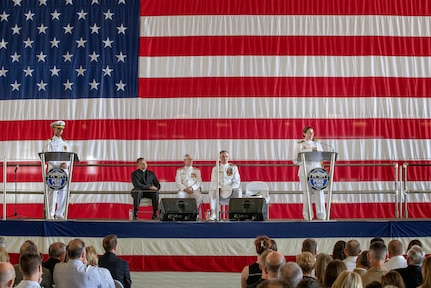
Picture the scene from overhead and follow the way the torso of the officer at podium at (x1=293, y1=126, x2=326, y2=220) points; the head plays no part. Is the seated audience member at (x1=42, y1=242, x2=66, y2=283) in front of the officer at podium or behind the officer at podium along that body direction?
in front

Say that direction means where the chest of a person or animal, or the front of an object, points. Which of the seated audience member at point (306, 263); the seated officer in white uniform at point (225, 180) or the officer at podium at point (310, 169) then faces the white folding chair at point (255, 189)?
the seated audience member

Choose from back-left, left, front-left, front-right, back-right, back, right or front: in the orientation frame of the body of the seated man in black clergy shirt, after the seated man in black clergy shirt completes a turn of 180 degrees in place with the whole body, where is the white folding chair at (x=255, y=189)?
right

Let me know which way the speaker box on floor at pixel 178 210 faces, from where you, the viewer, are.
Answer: facing away from the viewer

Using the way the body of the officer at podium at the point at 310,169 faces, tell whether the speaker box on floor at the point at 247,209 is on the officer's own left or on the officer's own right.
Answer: on the officer's own right

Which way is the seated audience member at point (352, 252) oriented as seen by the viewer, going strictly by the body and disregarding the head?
away from the camera

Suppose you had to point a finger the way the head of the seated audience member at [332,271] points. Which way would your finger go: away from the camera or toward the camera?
away from the camera

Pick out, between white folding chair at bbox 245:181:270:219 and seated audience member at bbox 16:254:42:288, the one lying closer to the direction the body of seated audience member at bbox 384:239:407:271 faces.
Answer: the white folding chair

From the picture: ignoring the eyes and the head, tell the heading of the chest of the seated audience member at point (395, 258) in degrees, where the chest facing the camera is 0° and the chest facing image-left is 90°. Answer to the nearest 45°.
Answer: approximately 180°

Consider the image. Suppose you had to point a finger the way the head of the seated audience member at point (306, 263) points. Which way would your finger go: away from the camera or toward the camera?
away from the camera

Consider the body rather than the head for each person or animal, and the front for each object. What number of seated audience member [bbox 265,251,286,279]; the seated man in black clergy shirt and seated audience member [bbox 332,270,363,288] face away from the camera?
2

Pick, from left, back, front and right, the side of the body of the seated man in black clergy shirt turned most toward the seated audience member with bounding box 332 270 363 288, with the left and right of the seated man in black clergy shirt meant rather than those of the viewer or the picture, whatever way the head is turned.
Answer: front

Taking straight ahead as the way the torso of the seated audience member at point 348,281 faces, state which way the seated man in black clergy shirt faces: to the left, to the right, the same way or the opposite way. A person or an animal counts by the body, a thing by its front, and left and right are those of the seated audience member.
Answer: the opposite way

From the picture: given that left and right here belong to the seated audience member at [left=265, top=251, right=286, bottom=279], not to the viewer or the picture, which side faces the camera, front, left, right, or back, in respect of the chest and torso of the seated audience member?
back

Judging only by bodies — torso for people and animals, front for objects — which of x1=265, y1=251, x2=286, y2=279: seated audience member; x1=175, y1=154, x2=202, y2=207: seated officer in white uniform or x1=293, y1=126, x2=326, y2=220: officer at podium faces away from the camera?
the seated audience member

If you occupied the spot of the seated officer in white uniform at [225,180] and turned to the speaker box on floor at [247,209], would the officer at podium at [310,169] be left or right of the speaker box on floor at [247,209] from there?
left

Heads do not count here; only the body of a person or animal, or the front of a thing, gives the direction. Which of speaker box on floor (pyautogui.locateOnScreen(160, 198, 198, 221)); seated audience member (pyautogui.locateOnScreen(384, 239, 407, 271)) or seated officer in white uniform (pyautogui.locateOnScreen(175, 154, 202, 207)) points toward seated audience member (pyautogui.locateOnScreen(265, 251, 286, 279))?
the seated officer in white uniform

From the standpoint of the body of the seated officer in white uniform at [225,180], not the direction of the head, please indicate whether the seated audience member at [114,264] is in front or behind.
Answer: in front
